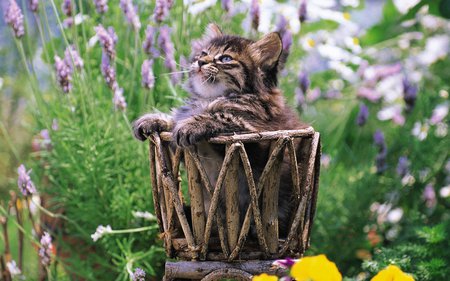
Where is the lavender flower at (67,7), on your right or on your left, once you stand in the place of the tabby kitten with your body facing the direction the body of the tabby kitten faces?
on your right

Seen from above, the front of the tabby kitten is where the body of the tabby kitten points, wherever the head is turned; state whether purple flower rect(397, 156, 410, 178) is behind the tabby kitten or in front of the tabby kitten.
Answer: behind

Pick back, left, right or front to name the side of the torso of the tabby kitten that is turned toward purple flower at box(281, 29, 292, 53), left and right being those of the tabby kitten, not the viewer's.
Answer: back

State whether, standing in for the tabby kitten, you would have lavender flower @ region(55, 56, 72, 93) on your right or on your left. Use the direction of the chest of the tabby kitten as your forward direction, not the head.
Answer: on your right

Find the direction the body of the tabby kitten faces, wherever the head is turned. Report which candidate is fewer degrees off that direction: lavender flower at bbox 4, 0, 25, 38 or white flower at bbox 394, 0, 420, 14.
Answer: the lavender flower

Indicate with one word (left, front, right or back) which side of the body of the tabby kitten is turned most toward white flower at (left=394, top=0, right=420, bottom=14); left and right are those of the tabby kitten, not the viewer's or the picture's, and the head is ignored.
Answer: back

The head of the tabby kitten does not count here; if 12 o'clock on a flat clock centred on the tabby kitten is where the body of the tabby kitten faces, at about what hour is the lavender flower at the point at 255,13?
The lavender flower is roughly at 5 o'clock from the tabby kitten.

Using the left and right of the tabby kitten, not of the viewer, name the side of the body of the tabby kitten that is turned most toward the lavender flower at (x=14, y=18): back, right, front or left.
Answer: right

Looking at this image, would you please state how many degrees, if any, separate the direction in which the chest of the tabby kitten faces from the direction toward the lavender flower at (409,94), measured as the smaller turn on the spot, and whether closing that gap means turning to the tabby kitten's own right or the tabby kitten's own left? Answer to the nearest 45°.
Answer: approximately 180°

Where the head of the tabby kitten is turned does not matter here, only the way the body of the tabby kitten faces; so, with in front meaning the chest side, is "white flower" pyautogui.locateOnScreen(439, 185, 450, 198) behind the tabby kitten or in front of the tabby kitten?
behind

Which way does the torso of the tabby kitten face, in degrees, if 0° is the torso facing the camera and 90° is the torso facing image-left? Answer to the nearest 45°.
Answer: approximately 45°

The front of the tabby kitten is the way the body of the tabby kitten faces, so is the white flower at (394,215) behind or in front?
behind

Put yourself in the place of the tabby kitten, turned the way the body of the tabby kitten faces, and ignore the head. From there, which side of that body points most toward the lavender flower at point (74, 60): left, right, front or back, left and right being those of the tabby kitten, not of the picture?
right

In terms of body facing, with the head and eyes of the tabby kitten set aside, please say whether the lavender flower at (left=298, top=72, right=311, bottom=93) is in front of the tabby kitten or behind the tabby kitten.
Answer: behind
